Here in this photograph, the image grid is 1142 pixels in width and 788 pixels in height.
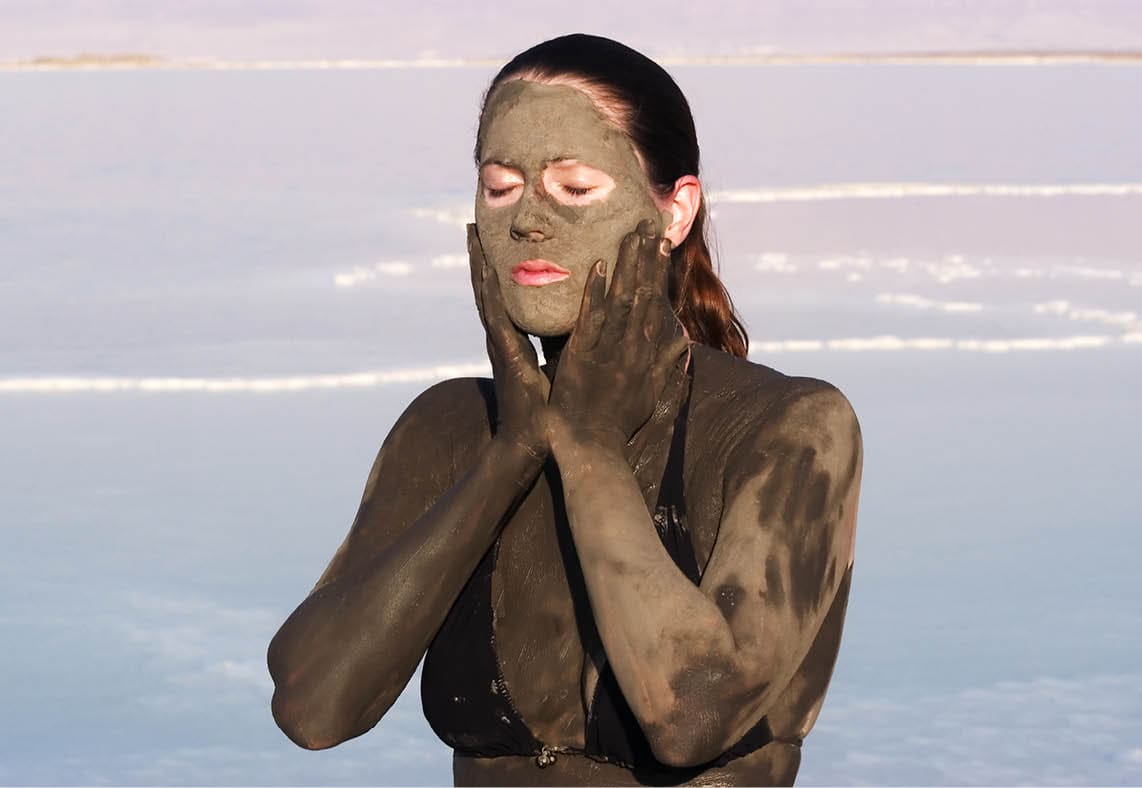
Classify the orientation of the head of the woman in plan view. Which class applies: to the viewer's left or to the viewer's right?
to the viewer's left

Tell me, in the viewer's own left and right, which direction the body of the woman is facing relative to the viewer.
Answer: facing the viewer and to the left of the viewer
